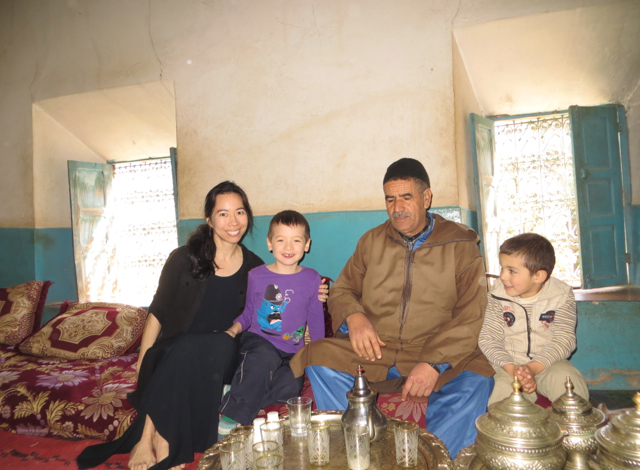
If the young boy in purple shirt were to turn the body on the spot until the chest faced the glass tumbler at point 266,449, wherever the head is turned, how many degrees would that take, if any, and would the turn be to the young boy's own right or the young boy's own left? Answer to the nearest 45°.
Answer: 0° — they already face it

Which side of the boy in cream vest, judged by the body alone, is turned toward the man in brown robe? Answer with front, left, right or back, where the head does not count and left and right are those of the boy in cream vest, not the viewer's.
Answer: right

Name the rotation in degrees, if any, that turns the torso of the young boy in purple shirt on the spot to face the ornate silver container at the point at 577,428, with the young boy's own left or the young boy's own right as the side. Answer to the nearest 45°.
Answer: approximately 45° to the young boy's own left

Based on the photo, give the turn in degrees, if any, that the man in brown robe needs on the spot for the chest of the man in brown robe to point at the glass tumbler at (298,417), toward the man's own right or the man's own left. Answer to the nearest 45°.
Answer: approximately 45° to the man's own right

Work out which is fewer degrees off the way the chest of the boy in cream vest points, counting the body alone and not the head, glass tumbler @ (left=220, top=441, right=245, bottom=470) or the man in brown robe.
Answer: the glass tumbler

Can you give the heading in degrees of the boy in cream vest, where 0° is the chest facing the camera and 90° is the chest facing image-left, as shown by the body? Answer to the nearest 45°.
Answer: approximately 0°

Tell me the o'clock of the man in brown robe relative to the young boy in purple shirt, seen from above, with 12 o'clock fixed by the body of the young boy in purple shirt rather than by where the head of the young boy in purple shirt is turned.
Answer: The man in brown robe is roughly at 10 o'clock from the young boy in purple shirt.

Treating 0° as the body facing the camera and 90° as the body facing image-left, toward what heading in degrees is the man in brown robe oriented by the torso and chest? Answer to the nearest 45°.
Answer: approximately 0°

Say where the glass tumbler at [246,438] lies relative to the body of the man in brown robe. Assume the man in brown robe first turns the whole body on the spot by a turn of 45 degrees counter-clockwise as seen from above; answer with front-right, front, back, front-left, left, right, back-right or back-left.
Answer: right

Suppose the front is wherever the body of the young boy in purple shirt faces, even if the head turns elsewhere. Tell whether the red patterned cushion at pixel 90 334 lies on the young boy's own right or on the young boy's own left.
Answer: on the young boy's own right

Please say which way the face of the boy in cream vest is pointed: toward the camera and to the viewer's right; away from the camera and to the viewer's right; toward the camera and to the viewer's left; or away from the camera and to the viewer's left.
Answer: toward the camera and to the viewer's left

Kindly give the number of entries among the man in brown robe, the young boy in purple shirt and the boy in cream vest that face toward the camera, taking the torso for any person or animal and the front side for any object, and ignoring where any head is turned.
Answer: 3

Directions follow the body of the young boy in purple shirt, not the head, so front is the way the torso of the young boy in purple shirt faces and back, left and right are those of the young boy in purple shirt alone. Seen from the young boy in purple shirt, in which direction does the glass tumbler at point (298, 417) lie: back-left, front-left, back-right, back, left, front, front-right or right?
front

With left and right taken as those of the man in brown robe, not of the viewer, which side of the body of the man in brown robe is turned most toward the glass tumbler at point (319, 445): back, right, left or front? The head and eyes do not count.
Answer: front
